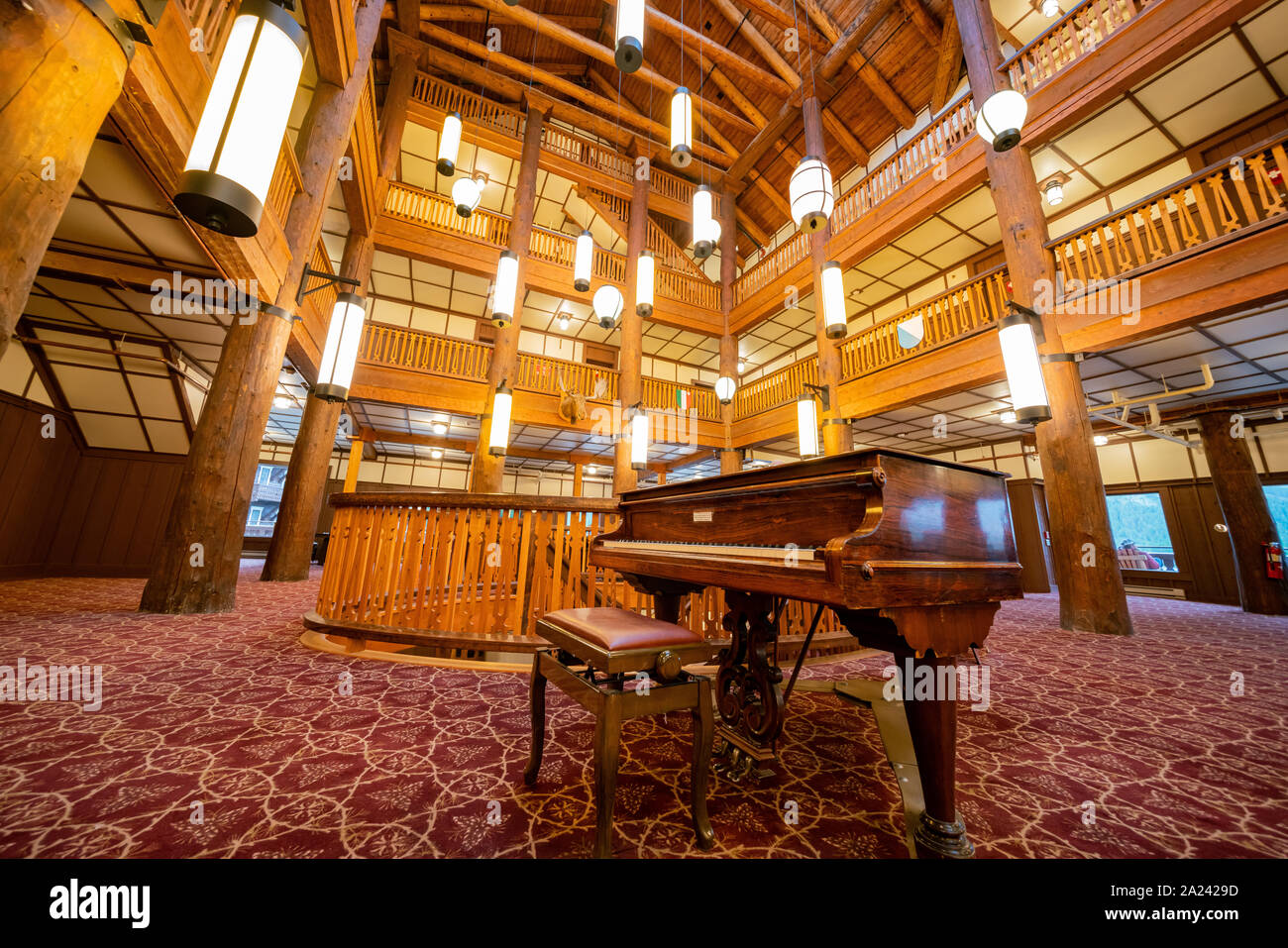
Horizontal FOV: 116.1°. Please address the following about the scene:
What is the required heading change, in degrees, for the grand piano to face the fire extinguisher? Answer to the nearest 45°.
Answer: approximately 180°

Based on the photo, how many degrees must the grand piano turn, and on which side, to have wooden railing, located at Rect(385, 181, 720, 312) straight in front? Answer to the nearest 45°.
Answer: approximately 90° to its right

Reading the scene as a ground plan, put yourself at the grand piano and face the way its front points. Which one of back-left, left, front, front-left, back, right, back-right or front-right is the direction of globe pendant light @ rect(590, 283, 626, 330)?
right

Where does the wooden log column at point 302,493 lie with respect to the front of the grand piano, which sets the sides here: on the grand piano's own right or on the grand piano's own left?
on the grand piano's own right

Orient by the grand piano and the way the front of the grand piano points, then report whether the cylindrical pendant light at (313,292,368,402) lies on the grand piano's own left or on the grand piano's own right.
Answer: on the grand piano's own right

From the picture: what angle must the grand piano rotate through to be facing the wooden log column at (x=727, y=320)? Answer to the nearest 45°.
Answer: approximately 135° to its right

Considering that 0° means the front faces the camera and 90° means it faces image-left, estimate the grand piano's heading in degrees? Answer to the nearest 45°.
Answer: approximately 45°

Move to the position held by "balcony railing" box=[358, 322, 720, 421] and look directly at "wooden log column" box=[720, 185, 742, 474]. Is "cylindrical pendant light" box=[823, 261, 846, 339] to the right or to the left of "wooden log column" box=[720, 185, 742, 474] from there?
right

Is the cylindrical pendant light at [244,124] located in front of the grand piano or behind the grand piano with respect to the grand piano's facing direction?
in front

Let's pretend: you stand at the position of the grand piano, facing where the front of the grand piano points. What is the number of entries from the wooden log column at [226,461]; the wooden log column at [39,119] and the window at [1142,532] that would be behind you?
1

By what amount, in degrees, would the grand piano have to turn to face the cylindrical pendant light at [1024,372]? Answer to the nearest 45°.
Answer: approximately 180°

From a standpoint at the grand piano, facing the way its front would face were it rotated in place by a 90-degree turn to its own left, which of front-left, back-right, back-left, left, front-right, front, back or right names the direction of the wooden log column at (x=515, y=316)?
back

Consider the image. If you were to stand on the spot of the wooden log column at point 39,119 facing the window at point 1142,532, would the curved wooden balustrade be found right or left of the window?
left

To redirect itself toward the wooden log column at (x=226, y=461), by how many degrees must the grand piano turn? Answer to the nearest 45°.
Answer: approximately 45° to its right

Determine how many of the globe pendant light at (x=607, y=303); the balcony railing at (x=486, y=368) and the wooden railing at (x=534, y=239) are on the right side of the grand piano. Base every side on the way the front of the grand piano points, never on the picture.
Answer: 3

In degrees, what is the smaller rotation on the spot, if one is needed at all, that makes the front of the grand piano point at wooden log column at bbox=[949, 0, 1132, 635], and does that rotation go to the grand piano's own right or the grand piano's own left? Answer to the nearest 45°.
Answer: approximately 180°

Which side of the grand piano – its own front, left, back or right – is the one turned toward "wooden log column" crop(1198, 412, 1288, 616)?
back

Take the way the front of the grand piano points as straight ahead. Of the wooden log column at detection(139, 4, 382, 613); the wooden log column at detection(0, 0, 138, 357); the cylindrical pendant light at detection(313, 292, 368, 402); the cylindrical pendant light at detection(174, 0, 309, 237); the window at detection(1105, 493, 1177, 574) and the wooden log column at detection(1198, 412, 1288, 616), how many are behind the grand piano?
2
